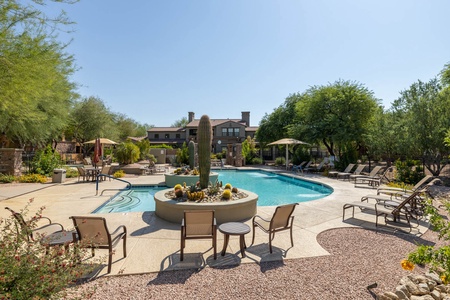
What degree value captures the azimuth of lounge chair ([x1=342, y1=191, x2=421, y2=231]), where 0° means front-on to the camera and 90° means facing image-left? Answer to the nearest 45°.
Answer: approximately 90°

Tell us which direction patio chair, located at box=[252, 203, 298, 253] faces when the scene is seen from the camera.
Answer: facing away from the viewer and to the left of the viewer

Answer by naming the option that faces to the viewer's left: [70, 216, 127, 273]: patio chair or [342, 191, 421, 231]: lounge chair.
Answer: the lounge chair

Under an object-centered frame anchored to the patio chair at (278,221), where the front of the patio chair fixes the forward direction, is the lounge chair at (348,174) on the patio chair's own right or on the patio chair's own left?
on the patio chair's own right

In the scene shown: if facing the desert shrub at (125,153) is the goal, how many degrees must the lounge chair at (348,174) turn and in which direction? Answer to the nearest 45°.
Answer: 0° — it already faces it

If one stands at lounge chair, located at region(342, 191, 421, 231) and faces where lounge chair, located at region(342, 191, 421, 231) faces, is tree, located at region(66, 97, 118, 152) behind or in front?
in front

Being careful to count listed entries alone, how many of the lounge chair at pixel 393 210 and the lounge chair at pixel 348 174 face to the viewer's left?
2

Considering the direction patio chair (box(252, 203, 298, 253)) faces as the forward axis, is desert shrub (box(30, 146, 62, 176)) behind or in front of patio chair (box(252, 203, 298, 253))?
in front

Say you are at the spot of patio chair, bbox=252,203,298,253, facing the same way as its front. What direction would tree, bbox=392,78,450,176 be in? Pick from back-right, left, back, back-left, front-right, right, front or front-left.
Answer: right

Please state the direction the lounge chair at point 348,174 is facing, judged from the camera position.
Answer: facing to the left of the viewer
